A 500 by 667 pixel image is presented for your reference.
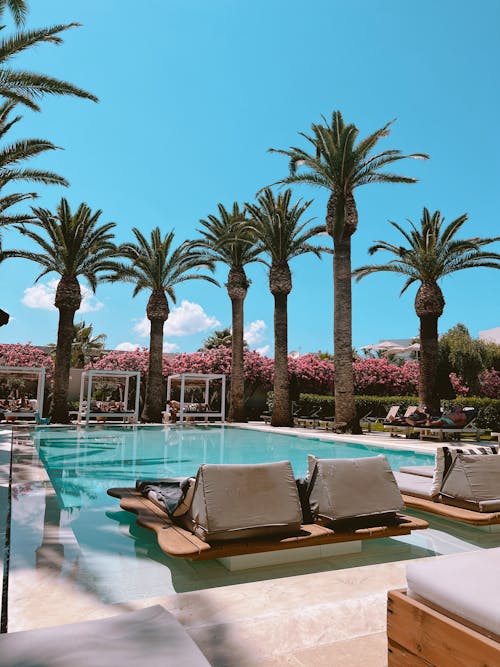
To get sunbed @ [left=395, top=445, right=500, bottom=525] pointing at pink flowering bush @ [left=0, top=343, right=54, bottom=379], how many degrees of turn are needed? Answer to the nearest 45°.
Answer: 0° — it already faces it

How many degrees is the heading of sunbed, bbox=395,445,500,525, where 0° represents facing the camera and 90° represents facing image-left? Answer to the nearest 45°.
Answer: approximately 135°

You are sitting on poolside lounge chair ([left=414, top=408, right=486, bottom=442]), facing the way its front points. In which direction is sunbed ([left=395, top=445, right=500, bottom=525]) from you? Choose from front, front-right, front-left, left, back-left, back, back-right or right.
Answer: left

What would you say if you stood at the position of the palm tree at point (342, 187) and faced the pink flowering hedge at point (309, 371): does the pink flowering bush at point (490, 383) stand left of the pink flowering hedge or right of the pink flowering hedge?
right

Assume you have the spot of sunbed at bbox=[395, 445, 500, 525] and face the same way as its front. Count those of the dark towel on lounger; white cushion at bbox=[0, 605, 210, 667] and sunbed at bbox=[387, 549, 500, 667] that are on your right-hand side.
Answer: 0

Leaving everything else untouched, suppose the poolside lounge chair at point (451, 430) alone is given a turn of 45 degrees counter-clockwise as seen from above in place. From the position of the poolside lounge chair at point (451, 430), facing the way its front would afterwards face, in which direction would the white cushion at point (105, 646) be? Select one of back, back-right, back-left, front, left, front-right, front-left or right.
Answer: front-left

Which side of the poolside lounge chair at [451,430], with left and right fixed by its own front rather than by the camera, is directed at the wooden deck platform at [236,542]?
left

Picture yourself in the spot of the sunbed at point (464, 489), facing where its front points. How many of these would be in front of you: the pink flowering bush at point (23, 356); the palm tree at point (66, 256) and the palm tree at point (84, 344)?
3

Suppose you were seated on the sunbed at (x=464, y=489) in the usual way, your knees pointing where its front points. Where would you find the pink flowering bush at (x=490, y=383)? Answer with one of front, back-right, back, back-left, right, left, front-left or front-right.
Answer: front-right

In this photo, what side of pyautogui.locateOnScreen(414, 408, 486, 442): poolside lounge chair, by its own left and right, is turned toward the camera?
left

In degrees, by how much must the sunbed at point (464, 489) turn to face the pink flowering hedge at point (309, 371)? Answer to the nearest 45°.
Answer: approximately 45° to its right

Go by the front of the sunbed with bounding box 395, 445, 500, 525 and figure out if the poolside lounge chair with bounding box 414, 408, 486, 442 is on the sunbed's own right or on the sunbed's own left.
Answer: on the sunbed's own right
